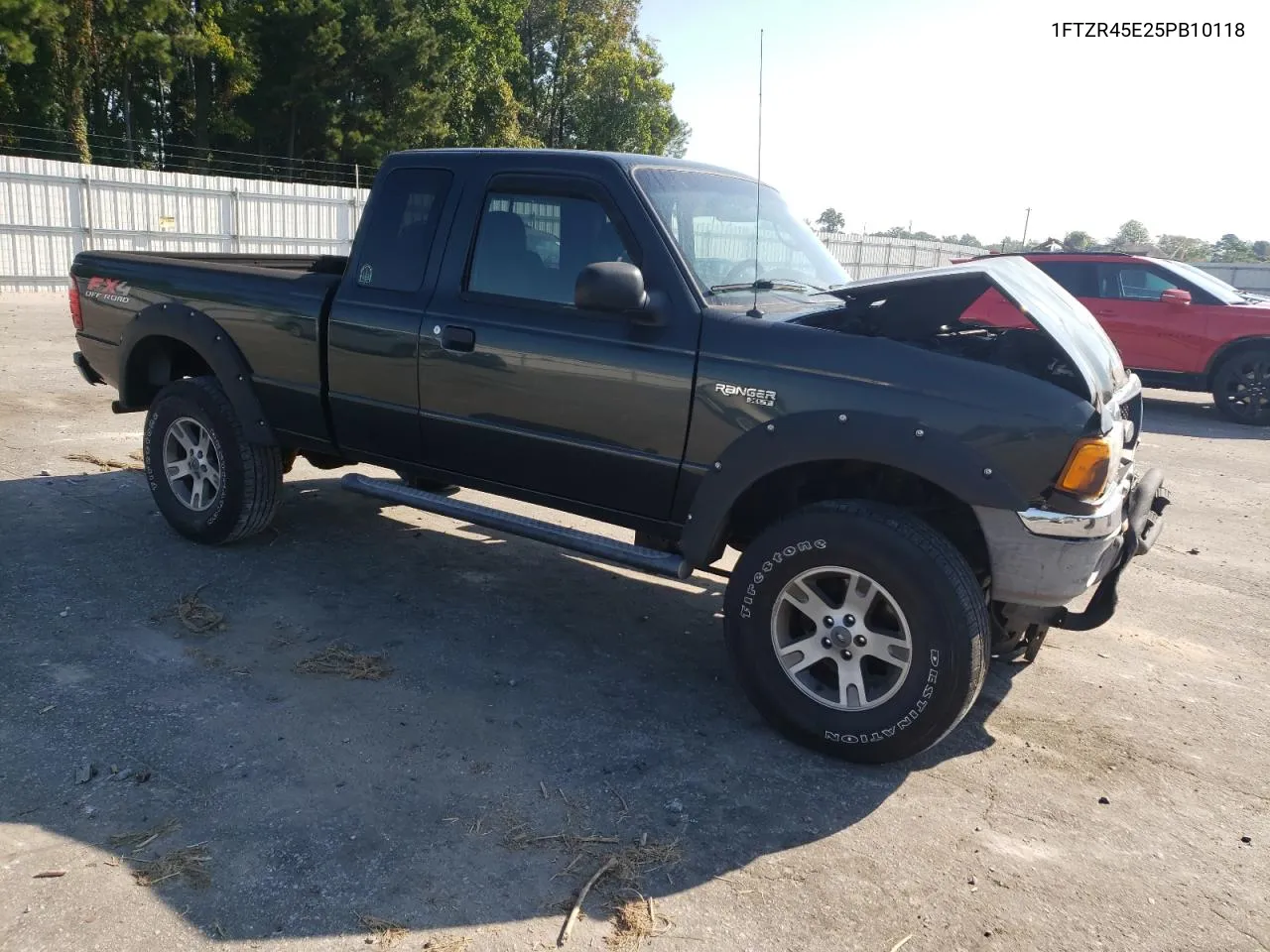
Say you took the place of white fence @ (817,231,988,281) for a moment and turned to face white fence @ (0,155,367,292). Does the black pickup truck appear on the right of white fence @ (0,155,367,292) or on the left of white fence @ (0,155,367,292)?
left

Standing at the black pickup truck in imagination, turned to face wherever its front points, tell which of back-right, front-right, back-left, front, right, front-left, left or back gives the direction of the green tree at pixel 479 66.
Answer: back-left

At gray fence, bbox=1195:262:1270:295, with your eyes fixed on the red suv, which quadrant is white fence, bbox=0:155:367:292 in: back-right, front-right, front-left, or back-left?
front-right

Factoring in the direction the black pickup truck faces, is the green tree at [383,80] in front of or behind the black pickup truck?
behind

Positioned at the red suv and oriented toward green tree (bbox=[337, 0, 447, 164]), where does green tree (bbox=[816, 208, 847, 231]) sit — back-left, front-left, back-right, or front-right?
front-right

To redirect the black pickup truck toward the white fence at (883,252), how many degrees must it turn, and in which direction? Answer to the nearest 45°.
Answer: approximately 135° to its left

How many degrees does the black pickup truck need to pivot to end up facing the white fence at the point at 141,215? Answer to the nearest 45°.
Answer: approximately 180°

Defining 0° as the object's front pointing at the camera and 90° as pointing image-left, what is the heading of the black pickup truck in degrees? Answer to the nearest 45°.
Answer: approximately 315°

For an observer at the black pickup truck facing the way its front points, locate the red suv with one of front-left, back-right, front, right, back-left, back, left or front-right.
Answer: left

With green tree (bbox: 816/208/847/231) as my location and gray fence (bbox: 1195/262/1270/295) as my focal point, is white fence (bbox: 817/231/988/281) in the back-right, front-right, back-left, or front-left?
front-right

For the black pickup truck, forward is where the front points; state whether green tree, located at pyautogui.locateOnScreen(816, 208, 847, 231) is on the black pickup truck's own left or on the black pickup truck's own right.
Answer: on the black pickup truck's own left

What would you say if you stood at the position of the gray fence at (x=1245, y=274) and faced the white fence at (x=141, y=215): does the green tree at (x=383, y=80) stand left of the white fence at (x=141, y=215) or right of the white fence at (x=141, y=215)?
right
